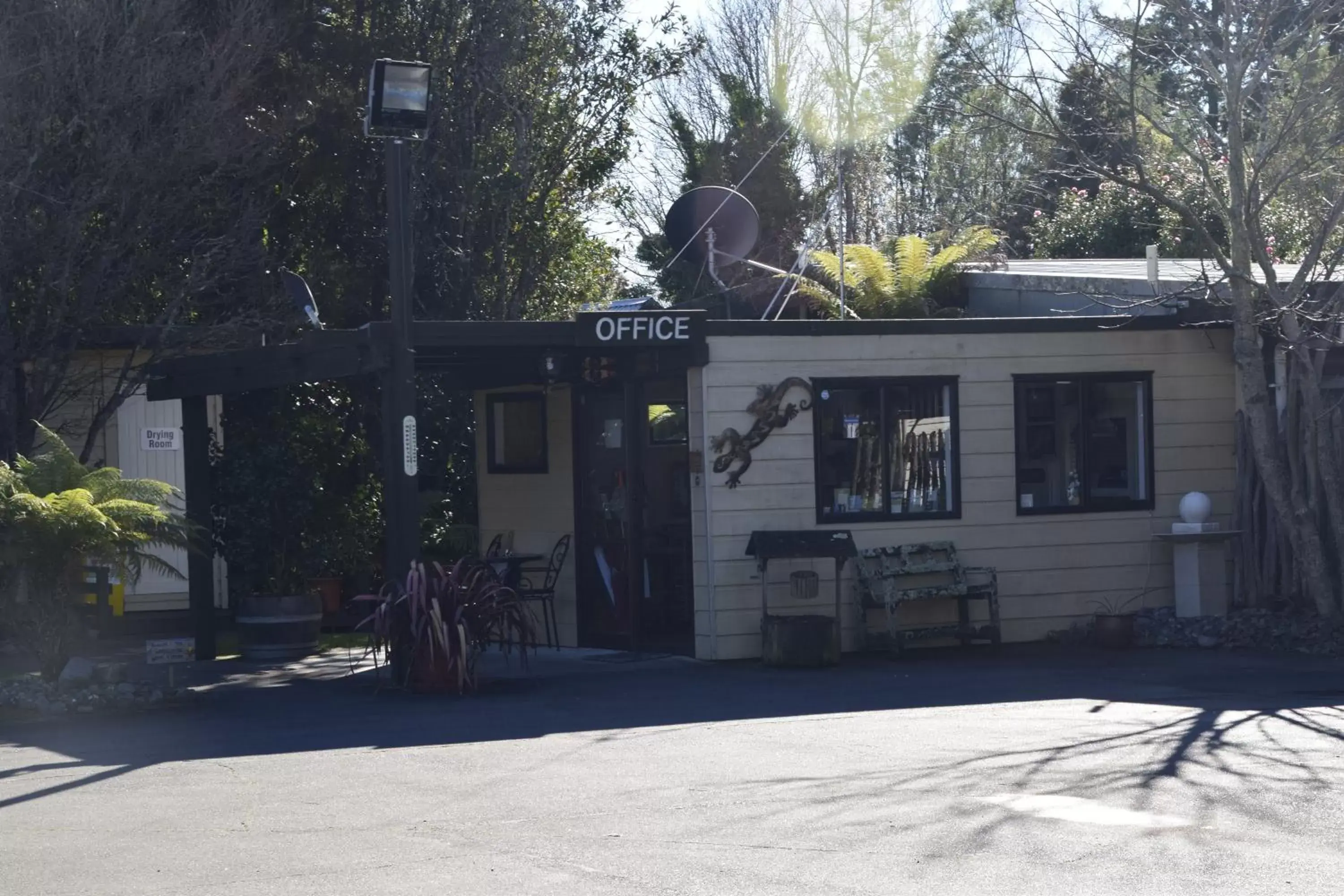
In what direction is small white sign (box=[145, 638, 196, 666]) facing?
toward the camera

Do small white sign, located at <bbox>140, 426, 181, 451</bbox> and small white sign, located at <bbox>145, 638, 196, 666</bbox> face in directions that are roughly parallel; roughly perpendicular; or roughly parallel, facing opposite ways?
roughly parallel

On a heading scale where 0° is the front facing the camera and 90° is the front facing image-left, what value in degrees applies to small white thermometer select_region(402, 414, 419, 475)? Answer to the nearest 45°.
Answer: approximately 0°

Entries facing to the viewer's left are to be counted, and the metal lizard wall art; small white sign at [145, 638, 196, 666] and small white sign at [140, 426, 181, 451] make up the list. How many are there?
0

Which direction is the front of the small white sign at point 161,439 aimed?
toward the camera

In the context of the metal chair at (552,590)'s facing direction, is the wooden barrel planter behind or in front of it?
in front

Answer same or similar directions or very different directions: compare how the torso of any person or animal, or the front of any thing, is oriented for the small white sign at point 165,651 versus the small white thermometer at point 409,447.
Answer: same or similar directions

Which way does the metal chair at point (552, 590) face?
to the viewer's left

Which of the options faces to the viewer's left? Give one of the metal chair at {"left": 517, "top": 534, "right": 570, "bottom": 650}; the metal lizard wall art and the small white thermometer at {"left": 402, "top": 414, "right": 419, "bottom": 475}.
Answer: the metal chair

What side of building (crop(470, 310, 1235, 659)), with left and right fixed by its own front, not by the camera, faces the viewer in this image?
front

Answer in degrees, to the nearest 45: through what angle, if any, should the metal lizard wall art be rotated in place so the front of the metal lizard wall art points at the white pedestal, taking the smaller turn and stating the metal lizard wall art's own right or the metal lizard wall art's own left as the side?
approximately 90° to the metal lizard wall art's own left

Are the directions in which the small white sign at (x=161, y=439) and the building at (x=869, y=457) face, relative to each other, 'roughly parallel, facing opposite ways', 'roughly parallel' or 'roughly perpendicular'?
roughly parallel

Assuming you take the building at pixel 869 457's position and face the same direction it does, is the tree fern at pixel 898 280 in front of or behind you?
behind
